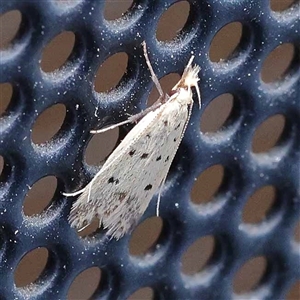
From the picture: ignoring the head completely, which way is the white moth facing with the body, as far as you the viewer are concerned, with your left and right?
facing away from the viewer and to the right of the viewer
